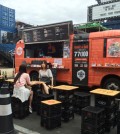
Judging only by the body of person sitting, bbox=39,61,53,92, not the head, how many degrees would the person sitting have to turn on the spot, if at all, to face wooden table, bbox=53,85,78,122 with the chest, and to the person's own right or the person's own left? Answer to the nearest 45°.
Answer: approximately 45° to the person's own left

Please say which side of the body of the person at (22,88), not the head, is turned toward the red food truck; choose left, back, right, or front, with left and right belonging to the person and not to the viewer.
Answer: front

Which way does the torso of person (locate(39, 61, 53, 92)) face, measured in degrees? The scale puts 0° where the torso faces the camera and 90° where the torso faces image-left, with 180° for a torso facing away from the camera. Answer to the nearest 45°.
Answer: approximately 45°

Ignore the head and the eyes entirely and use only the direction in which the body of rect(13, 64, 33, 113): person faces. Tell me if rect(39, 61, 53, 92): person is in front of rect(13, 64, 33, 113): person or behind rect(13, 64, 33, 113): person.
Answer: in front

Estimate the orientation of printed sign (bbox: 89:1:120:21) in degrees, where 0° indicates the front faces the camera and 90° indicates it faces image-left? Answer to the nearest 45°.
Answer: approximately 45°

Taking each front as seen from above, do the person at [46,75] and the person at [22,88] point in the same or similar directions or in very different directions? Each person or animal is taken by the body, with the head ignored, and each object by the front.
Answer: very different directions

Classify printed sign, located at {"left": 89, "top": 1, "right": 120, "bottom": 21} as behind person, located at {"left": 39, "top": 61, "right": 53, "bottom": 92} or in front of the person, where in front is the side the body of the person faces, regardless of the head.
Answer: behind

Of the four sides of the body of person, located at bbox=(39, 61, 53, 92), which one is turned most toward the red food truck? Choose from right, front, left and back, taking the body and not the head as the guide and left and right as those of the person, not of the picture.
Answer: back

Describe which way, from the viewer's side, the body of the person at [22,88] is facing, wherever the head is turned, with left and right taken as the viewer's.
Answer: facing away from the viewer and to the right of the viewer

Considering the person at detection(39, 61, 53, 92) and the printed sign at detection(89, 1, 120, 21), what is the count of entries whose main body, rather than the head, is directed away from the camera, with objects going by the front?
0
